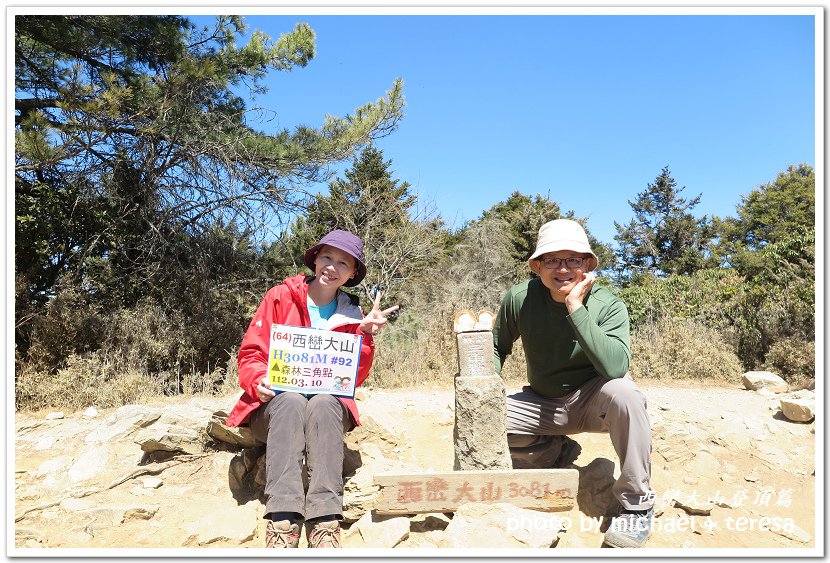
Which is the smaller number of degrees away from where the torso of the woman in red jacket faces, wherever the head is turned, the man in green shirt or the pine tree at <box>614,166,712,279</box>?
the man in green shirt

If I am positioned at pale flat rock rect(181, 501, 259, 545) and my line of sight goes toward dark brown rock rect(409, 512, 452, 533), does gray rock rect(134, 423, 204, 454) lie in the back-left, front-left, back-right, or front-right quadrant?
back-left

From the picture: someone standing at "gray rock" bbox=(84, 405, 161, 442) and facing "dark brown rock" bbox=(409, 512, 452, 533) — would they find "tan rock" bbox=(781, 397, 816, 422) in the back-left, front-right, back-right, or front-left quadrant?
front-left

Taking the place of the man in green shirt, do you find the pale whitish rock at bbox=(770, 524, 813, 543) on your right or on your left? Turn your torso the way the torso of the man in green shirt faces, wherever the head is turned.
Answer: on your left

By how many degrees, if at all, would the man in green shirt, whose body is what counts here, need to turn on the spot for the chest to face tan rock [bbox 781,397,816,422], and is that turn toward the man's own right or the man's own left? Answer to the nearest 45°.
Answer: approximately 135° to the man's own left

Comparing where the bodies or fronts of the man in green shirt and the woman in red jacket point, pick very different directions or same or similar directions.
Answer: same or similar directions

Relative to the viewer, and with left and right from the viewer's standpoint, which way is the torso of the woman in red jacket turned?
facing the viewer

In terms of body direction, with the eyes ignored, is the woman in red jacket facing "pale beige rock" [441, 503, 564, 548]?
no

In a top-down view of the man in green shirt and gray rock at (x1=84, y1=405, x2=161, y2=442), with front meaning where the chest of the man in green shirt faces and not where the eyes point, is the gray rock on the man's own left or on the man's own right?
on the man's own right

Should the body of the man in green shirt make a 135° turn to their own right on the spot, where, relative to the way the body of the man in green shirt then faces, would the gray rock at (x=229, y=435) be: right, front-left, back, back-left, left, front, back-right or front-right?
front-left

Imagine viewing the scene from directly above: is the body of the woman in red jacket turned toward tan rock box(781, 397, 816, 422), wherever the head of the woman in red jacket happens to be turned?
no

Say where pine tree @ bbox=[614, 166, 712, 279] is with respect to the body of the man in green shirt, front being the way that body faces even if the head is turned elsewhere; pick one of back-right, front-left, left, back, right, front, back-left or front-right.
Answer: back

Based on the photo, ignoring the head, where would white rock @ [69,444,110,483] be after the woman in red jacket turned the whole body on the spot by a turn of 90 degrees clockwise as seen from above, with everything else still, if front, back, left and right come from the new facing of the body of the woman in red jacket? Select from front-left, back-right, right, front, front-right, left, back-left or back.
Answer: front-right

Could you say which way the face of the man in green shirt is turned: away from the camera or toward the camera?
toward the camera

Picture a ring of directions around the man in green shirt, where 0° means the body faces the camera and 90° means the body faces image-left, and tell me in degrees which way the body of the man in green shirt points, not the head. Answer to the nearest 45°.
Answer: approximately 0°

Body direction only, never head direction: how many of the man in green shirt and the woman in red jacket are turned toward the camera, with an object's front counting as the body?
2

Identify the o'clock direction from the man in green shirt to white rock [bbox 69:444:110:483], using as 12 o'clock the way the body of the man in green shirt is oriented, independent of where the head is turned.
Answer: The white rock is roughly at 3 o'clock from the man in green shirt.
